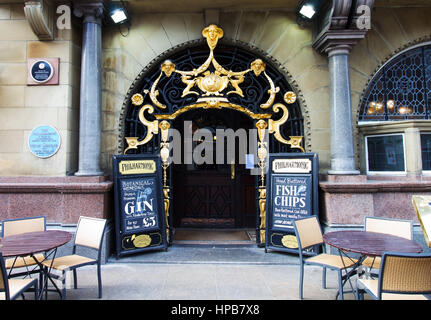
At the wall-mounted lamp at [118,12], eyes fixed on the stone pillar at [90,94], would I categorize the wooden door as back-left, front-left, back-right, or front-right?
back-right

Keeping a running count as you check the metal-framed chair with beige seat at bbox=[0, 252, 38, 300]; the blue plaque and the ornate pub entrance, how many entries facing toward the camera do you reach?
2

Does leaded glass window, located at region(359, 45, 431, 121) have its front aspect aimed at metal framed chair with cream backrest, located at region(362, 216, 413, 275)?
yes

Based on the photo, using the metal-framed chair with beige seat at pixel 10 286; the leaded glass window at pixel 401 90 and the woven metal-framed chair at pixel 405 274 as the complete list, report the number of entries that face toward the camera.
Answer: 1

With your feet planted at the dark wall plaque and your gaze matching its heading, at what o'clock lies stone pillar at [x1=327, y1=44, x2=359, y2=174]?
The stone pillar is roughly at 10 o'clock from the dark wall plaque.

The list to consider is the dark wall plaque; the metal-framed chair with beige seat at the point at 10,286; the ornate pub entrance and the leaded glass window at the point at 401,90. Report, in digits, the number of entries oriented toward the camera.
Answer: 3

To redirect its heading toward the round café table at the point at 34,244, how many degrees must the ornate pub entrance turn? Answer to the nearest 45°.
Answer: approximately 45° to its right

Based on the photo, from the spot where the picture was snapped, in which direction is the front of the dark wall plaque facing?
facing the viewer

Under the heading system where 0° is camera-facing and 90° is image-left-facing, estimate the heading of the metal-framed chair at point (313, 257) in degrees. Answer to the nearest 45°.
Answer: approximately 315°

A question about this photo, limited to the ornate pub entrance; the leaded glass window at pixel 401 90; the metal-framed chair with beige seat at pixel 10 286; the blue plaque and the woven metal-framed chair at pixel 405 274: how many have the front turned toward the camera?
3

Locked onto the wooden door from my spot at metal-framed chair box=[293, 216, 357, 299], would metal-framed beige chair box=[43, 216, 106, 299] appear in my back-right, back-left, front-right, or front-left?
front-left

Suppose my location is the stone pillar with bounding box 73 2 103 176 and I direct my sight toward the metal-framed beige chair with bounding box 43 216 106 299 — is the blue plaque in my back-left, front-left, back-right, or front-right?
back-right
